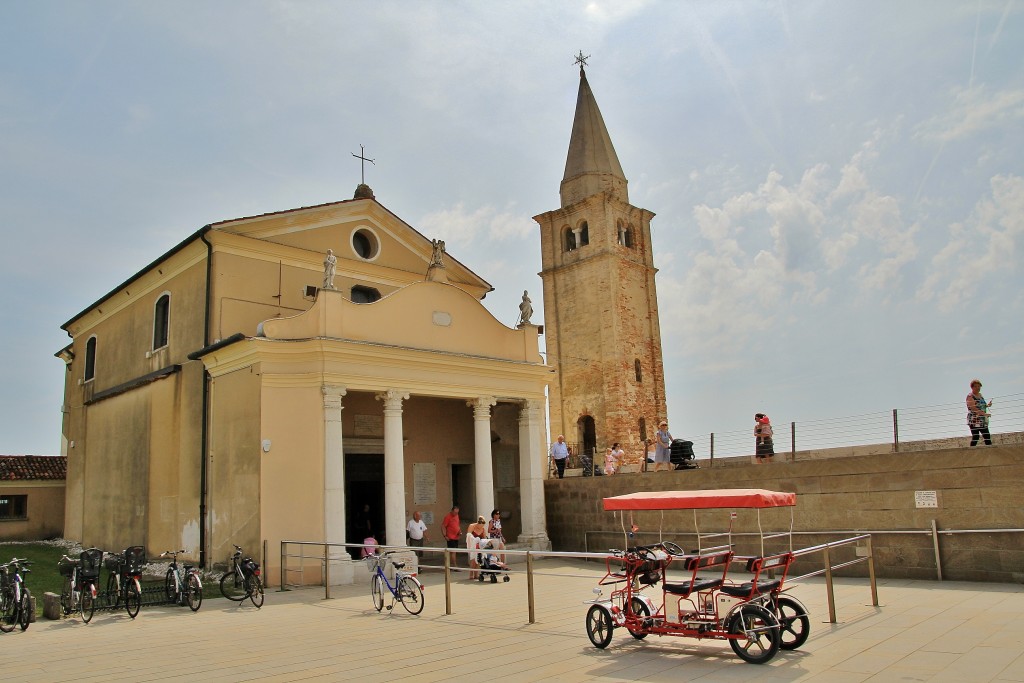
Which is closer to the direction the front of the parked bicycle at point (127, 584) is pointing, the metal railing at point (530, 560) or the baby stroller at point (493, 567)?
the baby stroller

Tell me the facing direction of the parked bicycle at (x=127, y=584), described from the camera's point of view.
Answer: facing away from the viewer

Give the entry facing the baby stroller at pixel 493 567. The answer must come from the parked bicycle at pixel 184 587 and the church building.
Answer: the church building

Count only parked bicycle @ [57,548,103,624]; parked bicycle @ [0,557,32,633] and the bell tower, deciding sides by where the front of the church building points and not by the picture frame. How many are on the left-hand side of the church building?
1

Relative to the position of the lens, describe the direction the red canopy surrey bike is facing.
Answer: facing away from the viewer and to the left of the viewer

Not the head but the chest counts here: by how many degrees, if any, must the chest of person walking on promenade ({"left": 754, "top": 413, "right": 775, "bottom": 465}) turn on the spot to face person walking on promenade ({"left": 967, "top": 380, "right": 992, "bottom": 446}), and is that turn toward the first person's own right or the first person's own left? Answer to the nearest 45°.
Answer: approximately 135° to the first person's own left
